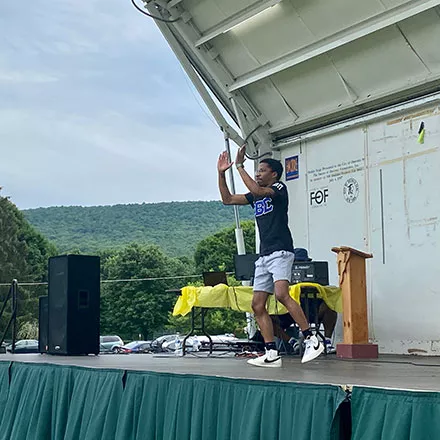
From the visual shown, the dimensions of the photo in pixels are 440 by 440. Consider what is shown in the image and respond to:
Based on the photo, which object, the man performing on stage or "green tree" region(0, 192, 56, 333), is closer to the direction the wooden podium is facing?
the man performing on stage

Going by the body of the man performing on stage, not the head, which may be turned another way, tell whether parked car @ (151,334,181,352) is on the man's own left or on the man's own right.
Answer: on the man's own right

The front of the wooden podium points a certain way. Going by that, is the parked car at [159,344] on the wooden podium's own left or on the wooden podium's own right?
on the wooden podium's own right

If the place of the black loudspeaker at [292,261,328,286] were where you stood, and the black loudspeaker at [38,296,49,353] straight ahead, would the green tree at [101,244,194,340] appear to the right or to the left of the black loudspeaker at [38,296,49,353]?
right

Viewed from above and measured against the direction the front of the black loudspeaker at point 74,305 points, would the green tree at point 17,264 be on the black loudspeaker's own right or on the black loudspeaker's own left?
on the black loudspeaker's own right

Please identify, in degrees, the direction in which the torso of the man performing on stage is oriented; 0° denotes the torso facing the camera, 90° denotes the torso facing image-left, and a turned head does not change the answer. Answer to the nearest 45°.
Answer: approximately 45°

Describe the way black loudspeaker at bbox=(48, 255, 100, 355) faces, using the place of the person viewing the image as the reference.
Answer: facing the viewer and to the left of the viewer

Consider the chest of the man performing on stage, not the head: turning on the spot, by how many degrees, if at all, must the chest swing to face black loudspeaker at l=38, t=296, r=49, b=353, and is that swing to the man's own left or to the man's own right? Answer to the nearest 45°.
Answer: approximately 90° to the man's own right
